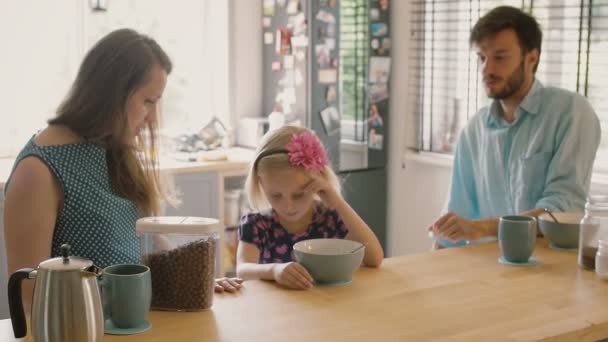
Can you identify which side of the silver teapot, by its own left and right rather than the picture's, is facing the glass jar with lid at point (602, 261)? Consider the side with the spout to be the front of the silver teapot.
front

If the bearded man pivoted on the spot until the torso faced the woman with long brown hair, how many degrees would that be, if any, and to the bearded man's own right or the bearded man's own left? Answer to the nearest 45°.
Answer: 0° — they already face them

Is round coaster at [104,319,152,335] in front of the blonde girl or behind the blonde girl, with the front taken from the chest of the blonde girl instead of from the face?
in front

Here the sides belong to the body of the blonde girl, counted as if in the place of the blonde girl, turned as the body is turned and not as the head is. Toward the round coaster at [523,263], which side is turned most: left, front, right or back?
left

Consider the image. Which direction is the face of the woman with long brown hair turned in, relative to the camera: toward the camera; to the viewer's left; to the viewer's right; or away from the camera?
to the viewer's right

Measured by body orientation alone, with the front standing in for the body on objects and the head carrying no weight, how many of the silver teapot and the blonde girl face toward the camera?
1

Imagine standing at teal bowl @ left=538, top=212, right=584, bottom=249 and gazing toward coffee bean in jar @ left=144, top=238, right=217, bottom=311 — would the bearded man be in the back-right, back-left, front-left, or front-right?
back-right

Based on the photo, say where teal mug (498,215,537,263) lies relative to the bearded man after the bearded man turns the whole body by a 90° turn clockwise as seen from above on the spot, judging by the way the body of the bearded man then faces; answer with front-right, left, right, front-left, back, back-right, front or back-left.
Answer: back-left

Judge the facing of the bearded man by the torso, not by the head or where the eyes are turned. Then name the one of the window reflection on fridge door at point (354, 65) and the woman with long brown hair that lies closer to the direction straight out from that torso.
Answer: the woman with long brown hair

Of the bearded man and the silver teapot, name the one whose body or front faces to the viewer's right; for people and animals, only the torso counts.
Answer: the silver teapot

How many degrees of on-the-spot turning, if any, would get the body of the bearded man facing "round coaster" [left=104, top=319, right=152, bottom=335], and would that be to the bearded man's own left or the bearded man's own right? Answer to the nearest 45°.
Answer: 0° — they already face it

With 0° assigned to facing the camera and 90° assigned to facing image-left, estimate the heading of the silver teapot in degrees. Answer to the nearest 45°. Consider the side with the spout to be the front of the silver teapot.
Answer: approximately 270°

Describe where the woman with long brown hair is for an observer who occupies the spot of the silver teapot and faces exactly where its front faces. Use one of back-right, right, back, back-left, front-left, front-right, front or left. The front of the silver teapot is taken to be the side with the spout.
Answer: left

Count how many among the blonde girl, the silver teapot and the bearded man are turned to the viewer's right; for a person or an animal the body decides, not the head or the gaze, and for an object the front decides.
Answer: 1
